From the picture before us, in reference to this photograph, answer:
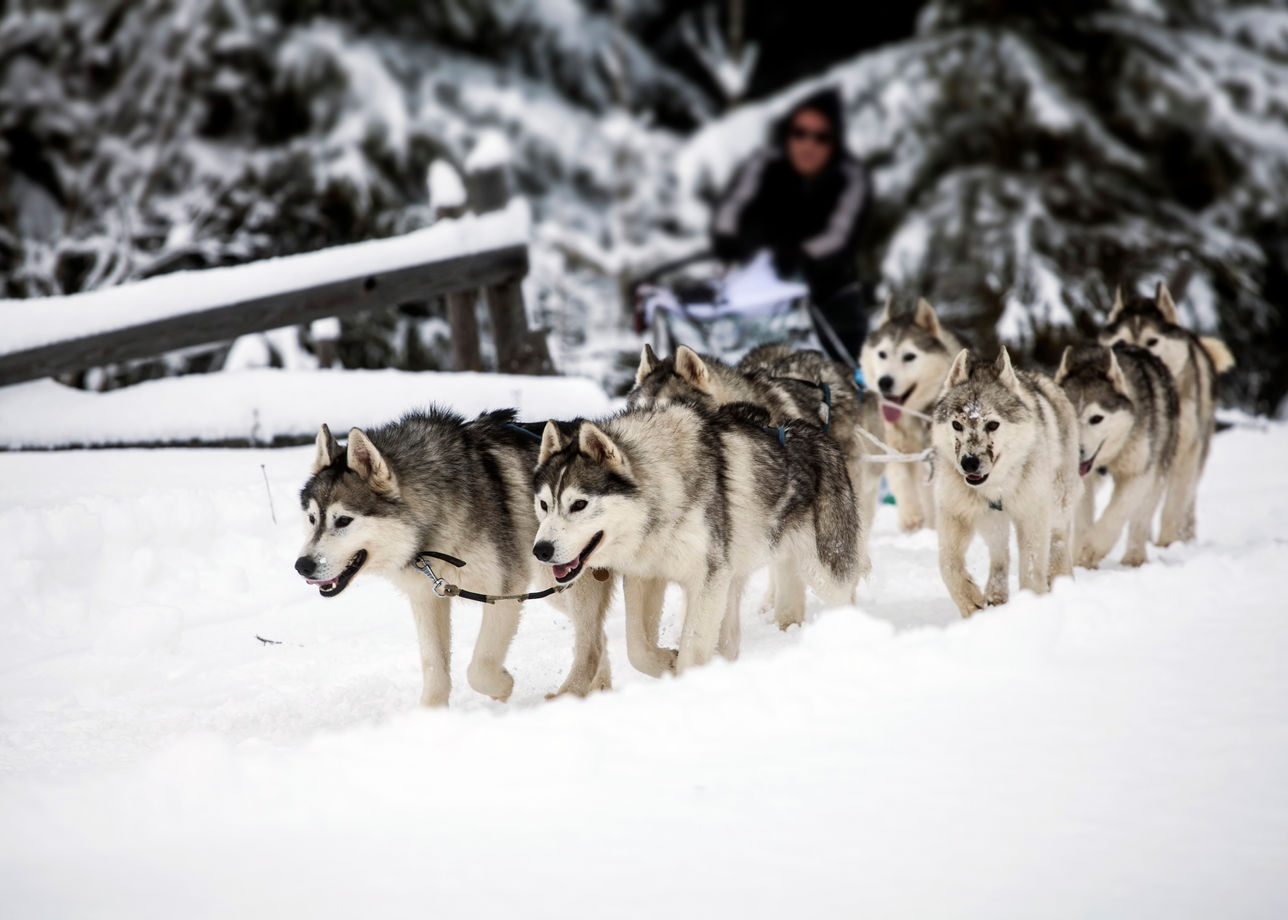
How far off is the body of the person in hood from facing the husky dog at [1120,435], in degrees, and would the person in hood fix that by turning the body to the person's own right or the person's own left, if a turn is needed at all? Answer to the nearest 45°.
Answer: approximately 45° to the person's own left

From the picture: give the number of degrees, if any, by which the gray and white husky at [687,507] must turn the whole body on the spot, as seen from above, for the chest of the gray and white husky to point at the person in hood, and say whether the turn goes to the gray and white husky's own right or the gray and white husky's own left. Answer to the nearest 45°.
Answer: approximately 135° to the gray and white husky's own right

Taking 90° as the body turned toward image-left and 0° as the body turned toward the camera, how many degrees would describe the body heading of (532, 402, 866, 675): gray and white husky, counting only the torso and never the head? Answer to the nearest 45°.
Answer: approximately 45°

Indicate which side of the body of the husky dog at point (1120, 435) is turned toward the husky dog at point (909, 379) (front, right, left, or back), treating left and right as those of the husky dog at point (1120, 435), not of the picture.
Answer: right

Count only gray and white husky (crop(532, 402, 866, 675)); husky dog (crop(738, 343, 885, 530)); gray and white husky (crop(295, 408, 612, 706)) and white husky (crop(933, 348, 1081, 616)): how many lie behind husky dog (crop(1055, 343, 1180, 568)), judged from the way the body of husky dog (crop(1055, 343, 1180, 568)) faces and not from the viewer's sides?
0

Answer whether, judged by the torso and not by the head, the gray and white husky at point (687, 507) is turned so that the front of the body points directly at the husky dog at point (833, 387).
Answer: no

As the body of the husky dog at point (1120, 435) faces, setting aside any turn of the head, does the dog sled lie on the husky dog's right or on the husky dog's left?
on the husky dog's right

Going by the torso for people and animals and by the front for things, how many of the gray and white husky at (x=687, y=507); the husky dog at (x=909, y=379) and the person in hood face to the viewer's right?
0

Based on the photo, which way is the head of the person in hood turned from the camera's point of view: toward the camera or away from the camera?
toward the camera

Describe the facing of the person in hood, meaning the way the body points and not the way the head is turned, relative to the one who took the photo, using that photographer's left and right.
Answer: facing the viewer

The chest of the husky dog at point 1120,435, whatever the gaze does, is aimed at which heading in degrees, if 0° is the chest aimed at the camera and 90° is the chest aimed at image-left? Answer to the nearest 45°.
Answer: approximately 45°

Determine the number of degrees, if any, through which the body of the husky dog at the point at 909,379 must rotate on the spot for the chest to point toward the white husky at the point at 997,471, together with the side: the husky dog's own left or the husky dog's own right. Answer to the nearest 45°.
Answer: approximately 45° to the husky dog's own left

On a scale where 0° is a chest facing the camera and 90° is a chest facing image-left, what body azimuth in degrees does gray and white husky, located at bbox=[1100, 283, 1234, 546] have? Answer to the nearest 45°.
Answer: approximately 45°

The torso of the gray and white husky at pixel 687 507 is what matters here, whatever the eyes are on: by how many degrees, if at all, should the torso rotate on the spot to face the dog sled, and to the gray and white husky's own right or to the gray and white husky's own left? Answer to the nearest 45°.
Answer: approximately 135° to the gray and white husky's own right

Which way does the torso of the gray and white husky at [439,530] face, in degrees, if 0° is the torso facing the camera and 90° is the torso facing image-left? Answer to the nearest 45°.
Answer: approximately 45°

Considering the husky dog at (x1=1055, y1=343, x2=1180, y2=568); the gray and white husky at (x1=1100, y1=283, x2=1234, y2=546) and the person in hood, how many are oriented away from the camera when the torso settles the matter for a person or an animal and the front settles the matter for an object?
0

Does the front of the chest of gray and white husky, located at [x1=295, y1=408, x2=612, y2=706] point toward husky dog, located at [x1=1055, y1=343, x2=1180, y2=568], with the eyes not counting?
no

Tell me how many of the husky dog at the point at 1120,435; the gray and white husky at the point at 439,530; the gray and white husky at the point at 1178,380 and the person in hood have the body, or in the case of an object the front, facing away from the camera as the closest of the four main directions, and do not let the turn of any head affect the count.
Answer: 0

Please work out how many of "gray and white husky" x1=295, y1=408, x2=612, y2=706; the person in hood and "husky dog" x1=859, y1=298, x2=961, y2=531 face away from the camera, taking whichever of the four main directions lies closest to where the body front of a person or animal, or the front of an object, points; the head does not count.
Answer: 0

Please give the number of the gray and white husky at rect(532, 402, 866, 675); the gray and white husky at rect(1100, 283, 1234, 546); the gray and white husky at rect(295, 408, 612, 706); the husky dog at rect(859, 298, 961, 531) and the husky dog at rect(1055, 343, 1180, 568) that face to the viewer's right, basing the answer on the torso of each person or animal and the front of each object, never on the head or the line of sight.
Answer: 0
